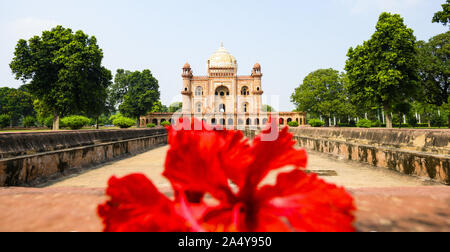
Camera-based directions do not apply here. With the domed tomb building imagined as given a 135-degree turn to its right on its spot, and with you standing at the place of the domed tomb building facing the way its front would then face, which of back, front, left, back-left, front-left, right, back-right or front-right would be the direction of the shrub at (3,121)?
front-left

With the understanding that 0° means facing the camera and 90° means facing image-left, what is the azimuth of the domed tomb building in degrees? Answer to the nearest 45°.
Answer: approximately 0°

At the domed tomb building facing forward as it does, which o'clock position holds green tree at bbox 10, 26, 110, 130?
The green tree is roughly at 1 o'clock from the domed tomb building.

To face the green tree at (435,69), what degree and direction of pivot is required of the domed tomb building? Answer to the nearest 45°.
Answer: approximately 45° to its left

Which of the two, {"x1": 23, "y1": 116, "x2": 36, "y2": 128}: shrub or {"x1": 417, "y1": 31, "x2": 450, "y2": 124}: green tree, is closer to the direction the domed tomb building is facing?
the green tree

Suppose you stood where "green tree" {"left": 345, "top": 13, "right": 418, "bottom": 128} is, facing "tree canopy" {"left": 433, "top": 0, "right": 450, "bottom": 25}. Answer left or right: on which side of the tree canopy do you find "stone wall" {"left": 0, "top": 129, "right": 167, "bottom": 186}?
right

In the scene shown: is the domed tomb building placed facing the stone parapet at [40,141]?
yes

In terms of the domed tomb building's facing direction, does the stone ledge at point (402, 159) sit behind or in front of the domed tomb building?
in front

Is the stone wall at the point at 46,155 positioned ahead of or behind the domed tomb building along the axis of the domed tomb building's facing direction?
ahead

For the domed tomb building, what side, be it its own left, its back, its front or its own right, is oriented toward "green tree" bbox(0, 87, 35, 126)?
right

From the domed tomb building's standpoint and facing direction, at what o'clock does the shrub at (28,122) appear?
The shrub is roughly at 3 o'clock from the domed tomb building.
